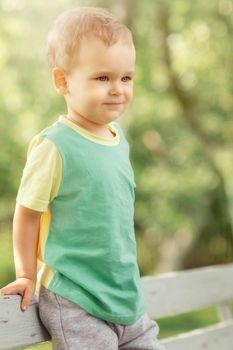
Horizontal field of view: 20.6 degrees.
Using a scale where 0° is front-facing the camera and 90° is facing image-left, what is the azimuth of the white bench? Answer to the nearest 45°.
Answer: approximately 315°

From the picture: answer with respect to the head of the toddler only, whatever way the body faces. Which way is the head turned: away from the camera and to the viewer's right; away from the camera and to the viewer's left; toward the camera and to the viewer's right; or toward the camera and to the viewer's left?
toward the camera and to the viewer's right
